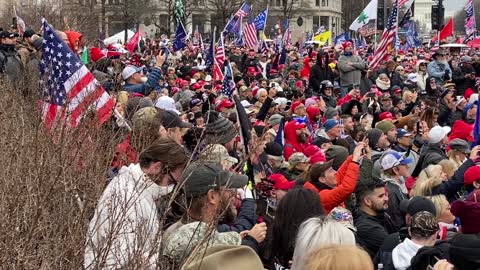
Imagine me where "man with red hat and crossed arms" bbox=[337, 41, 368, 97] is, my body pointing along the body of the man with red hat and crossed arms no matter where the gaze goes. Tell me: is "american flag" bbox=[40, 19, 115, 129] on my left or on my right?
on my right

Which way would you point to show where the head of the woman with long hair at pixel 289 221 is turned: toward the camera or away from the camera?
away from the camera

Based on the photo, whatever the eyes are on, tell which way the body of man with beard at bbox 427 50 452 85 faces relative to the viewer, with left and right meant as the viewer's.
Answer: facing the viewer and to the right of the viewer

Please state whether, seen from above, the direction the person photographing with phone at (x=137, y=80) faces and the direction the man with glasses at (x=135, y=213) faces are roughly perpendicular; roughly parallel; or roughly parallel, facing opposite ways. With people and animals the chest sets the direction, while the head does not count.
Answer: roughly parallel

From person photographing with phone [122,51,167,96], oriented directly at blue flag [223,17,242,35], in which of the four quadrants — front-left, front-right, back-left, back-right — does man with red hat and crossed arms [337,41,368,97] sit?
front-right

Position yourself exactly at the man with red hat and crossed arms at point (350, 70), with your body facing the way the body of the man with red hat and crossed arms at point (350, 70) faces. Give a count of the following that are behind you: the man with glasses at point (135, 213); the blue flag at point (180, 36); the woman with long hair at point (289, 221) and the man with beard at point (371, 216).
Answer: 1

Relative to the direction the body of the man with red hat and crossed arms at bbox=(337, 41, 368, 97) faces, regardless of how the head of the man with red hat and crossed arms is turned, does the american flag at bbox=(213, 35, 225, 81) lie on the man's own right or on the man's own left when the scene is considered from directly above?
on the man's own right

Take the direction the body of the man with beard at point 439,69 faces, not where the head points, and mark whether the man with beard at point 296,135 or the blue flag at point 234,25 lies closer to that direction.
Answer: the man with beard
